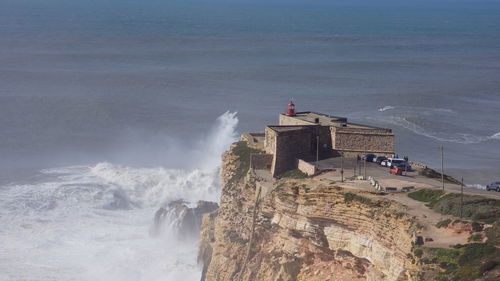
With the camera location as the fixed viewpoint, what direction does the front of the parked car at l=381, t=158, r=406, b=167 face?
facing the viewer and to the left of the viewer

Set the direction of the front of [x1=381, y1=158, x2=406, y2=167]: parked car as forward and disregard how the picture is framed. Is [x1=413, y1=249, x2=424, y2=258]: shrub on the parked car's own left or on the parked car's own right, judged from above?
on the parked car's own left

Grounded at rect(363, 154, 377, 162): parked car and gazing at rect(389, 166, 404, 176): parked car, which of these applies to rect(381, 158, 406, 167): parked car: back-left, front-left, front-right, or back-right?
front-left

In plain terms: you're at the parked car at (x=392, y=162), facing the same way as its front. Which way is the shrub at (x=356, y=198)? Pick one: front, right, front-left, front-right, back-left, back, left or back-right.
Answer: front-left

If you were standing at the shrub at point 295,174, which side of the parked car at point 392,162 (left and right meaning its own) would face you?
front

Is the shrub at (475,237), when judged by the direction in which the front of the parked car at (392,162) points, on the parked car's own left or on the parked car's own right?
on the parked car's own left

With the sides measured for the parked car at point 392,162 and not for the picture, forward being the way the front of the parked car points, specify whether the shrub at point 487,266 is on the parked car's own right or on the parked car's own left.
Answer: on the parked car's own left

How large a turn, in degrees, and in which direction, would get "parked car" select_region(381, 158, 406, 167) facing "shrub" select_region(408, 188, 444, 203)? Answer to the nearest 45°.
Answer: approximately 45° to its left
